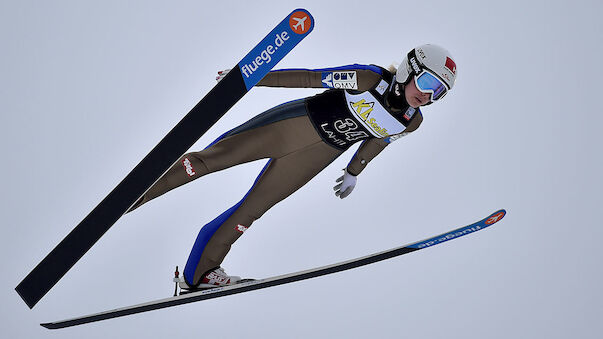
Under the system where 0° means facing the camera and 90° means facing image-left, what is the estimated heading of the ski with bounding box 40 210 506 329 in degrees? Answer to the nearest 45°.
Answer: approximately 270°
